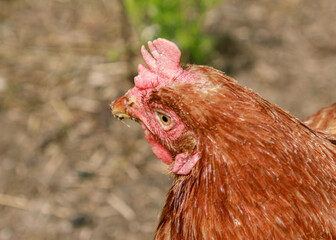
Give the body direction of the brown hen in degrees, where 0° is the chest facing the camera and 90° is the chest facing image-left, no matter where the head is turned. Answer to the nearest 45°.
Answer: approximately 90°
